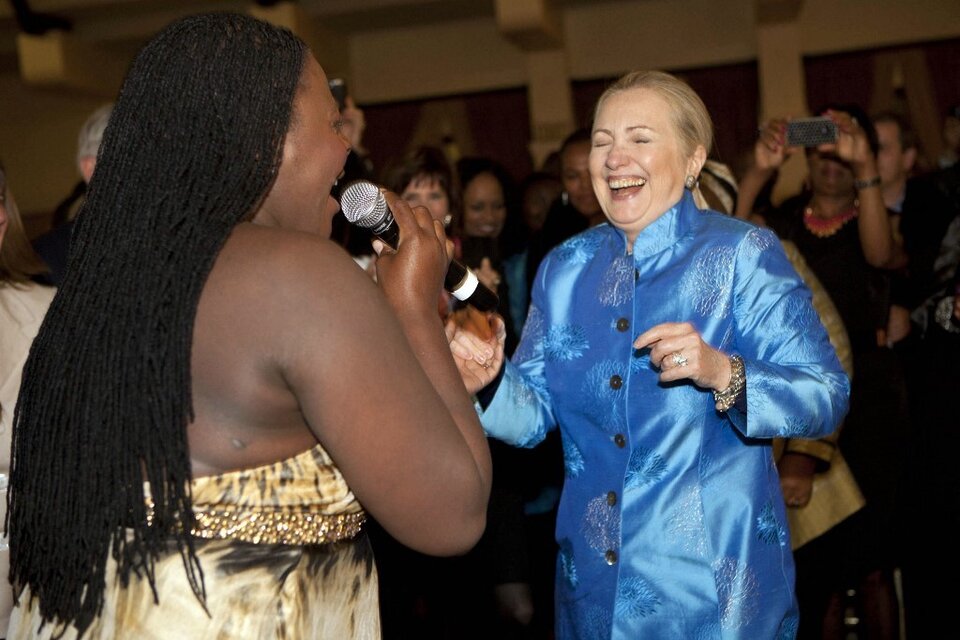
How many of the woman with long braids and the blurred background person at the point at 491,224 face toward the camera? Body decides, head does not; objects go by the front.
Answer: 1

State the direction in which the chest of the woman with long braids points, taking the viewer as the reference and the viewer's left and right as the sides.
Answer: facing away from the viewer and to the right of the viewer

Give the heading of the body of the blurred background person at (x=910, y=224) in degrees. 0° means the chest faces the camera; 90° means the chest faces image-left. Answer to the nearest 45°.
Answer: approximately 45°

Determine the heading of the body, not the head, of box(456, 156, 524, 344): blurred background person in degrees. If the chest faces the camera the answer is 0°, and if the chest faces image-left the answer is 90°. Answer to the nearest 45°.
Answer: approximately 0°

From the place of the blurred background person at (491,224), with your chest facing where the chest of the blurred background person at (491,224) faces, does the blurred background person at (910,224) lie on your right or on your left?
on your left

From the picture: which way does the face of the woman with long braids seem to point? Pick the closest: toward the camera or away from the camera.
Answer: away from the camera

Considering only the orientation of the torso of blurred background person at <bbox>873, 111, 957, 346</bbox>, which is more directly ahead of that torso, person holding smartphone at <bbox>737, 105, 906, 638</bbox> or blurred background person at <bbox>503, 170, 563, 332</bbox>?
the person holding smartphone

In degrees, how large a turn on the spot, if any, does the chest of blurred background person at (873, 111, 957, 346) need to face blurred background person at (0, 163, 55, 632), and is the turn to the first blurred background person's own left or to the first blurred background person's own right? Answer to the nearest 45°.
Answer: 0° — they already face them
